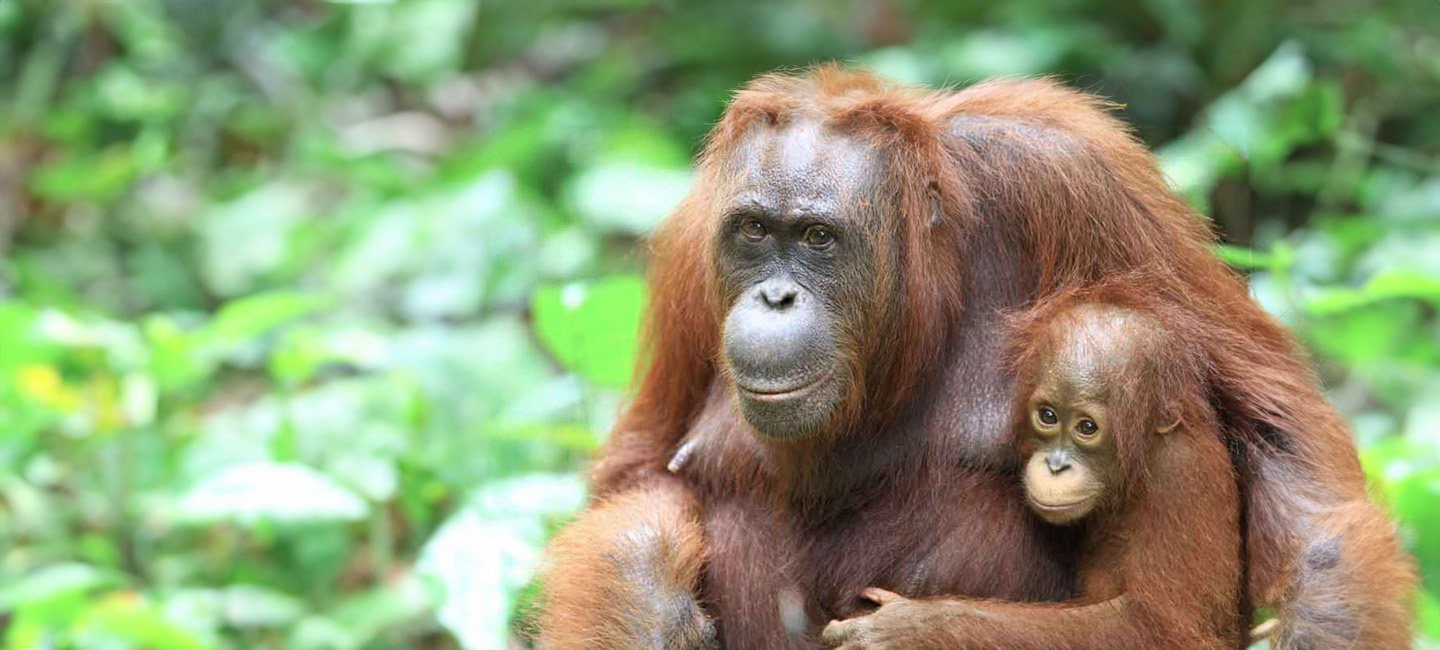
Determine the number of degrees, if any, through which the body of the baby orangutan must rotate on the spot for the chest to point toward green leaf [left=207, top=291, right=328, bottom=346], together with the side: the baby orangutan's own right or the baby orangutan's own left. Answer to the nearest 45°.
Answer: approximately 90° to the baby orangutan's own right

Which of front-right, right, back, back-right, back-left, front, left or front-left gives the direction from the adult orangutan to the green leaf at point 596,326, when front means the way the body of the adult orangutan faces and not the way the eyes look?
right

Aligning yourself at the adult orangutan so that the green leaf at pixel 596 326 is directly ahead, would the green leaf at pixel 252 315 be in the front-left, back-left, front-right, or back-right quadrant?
front-left

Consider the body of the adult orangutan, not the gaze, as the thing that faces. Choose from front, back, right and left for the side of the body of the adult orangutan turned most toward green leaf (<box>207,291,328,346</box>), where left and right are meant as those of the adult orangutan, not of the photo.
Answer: right

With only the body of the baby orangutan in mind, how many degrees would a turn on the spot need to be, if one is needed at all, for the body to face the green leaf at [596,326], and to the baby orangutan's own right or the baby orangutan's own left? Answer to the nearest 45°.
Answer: approximately 90° to the baby orangutan's own right

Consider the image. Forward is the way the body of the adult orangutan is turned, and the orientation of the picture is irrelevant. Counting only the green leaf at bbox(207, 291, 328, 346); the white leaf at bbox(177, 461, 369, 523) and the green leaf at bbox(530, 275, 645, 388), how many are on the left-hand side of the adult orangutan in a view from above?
0

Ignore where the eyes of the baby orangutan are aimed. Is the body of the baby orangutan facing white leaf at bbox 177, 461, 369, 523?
no

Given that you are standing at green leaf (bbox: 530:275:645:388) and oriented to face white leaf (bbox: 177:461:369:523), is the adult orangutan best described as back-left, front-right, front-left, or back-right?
back-left

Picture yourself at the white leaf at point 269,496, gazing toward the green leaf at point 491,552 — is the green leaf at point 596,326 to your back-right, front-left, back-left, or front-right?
front-left
